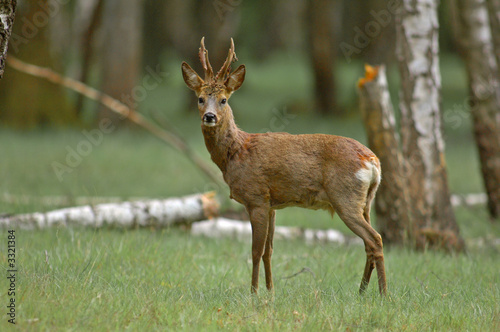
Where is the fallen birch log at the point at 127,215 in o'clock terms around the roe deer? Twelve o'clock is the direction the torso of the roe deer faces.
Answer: The fallen birch log is roughly at 2 o'clock from the roe deer.

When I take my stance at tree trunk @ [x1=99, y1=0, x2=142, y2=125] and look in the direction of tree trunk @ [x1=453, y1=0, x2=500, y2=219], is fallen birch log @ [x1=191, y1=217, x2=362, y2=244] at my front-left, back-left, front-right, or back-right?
front-right

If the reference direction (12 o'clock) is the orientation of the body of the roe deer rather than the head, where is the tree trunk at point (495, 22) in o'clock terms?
The tree trunk is roughly at 4 o'clock from the roe deer.

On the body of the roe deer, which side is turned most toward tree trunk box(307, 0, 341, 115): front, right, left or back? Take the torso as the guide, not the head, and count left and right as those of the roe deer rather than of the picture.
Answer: right

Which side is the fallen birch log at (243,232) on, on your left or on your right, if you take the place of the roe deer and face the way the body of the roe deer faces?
on your right

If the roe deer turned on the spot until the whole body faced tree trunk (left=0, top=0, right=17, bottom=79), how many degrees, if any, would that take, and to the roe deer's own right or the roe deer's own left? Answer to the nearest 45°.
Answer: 0° — it already faces it

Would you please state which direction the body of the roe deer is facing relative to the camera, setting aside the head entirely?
to the viewer's left

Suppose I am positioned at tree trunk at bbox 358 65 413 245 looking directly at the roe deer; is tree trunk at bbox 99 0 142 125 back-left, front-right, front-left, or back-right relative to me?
back-right

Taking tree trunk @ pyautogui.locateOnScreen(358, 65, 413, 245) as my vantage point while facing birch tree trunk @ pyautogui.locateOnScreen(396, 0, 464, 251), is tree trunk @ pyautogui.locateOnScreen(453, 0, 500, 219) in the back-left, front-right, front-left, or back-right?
front-left

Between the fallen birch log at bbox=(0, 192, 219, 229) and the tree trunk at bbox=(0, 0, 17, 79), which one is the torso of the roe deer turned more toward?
the tree trunk

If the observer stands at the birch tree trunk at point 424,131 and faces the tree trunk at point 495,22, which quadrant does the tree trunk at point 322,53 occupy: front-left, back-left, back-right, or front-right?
front-left
